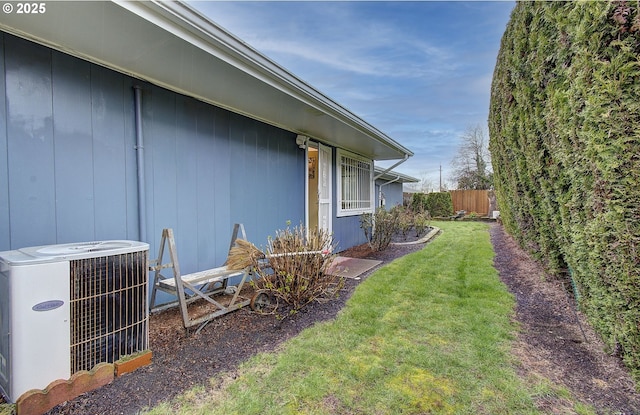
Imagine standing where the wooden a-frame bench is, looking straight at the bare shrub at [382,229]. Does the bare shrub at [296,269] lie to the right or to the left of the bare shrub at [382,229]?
right

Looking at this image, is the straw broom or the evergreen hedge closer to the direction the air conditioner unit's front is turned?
the evergreen hedge

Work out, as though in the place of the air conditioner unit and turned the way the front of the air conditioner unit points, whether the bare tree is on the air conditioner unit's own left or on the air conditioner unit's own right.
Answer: on the air conditioner unit's own left

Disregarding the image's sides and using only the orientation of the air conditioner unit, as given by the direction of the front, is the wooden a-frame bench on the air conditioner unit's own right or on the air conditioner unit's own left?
on the air conditioner unit's own left

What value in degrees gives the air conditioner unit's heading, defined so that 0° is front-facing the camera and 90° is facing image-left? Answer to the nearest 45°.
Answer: approximately 315°

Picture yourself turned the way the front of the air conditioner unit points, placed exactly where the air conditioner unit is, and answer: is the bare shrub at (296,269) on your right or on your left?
on your left

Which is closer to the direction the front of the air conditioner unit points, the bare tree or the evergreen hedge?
the evergreen hedge
